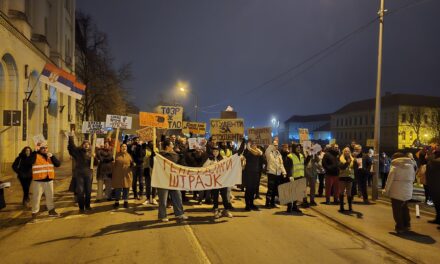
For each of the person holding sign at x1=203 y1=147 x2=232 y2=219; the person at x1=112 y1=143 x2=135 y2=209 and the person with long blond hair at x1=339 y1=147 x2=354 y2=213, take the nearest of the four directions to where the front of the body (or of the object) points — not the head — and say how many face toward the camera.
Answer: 3

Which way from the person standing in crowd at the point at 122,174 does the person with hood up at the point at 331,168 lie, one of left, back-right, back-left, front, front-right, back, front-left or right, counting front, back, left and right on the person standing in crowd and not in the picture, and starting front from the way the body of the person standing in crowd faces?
left

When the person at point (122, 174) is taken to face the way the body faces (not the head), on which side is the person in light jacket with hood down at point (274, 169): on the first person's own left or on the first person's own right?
on the first person's own left

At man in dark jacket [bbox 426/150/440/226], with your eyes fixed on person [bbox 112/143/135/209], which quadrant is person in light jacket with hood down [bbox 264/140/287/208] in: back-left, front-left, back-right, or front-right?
front-right

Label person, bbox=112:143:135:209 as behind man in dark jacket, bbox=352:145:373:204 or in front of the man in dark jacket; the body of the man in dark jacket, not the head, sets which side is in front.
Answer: in front

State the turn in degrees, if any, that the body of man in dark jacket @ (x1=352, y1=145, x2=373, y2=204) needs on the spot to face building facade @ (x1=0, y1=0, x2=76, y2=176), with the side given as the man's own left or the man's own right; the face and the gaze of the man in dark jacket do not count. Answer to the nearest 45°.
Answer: approximately 45° to the man's own right

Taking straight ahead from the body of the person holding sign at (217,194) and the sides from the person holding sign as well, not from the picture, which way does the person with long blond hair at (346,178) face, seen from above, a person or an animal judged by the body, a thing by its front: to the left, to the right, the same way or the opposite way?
the same way

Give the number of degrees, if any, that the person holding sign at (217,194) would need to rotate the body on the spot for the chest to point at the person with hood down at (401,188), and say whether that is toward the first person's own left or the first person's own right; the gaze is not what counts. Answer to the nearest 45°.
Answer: approximately 90° to the first person's own left

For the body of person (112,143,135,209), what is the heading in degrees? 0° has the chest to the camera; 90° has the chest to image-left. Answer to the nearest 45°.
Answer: approximately 0°

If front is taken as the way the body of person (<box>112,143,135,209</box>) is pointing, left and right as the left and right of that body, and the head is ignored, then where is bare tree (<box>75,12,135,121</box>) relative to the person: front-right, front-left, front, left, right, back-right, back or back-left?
back

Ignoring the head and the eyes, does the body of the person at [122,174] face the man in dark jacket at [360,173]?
no

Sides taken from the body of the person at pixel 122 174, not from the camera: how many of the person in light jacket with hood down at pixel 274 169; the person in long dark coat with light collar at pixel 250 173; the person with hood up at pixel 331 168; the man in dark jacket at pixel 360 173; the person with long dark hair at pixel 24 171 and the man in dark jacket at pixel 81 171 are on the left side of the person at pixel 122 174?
4

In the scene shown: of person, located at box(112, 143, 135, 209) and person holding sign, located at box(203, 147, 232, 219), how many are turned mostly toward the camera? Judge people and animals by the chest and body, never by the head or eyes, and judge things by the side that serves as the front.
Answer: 2

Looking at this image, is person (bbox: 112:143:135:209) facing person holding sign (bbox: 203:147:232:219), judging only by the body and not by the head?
no

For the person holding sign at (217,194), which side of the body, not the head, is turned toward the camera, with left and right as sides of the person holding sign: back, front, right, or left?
front

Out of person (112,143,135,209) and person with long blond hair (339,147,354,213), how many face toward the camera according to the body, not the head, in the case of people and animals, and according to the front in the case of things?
2

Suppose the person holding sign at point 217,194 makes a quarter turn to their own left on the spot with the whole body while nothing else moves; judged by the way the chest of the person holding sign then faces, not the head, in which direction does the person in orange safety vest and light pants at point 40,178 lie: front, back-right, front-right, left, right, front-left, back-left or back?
back

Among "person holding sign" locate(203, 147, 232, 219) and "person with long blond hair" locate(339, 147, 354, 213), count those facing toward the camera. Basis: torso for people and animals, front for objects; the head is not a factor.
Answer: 2

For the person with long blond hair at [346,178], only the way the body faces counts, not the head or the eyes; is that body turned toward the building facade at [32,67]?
no

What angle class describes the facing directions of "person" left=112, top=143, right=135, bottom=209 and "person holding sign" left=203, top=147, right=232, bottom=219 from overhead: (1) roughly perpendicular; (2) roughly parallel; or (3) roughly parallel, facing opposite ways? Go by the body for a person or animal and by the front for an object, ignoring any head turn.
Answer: roughly parallel

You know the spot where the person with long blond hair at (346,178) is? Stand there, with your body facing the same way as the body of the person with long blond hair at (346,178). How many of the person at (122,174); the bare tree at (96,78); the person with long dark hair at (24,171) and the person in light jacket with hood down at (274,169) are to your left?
0

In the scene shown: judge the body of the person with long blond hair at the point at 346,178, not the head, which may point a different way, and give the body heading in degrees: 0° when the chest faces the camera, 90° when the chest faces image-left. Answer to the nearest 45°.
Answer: approximately 0°
